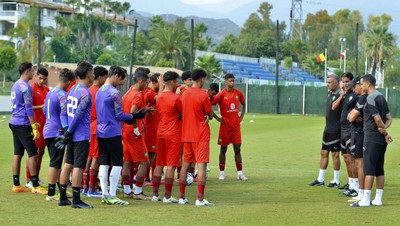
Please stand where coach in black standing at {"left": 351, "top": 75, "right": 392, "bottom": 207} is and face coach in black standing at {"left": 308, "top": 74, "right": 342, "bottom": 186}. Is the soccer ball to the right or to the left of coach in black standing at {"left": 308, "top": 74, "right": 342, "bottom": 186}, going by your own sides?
left

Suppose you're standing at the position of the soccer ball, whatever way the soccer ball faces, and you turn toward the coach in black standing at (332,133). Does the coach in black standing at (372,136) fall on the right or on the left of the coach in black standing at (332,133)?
right

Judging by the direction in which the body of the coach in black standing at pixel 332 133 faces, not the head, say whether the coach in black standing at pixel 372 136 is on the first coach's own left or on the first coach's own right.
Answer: on the first coach's own left

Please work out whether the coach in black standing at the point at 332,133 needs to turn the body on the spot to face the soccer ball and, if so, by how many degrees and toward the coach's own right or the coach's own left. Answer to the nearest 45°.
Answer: approximately 45° to the coach's own right

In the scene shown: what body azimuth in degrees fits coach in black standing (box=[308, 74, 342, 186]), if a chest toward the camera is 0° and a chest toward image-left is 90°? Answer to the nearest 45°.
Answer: approximately 45°
